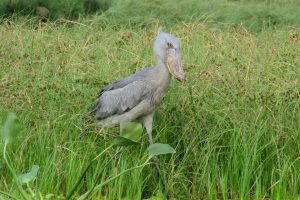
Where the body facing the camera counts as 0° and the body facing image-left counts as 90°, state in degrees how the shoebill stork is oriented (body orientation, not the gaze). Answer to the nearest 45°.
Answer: approximately 270°

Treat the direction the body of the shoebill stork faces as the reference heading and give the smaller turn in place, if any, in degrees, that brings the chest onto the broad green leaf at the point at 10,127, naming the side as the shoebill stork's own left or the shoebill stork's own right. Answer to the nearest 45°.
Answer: approximately 135° to the shoebill stork's own right

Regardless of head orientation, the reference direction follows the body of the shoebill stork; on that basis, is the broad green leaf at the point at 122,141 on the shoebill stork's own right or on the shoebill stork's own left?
on the shoebill stork's own right
